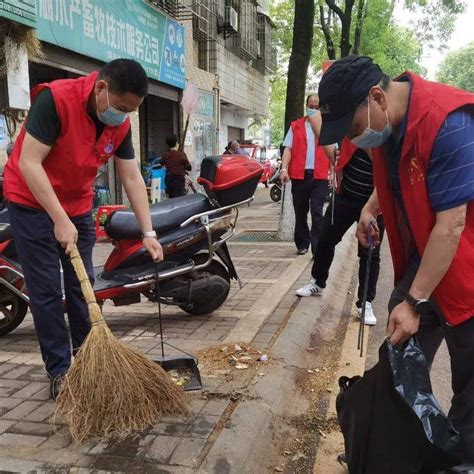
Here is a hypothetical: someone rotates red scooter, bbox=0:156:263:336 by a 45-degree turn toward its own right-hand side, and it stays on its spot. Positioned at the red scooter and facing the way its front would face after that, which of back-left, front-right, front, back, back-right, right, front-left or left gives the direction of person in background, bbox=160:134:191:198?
front-right

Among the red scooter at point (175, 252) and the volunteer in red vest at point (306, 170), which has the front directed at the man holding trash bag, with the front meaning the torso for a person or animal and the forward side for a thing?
the volunteer in red vest

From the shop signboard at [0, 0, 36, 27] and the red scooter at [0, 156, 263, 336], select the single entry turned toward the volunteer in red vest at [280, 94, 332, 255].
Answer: the shop signboard

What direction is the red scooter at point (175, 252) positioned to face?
to the viewer's left

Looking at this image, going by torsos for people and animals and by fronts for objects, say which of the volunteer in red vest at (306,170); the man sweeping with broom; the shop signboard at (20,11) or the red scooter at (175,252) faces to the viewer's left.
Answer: the red scooter

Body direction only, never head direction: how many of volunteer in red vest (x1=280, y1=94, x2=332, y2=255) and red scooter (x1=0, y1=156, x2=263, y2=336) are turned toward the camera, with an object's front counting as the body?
1

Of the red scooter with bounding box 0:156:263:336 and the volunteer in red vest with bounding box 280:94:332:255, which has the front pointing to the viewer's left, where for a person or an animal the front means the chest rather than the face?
the red scooter

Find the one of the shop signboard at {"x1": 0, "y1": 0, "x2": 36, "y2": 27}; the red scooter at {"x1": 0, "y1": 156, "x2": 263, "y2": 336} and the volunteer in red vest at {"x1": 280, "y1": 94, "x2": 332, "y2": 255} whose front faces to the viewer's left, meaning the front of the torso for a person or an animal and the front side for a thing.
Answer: the red scooter

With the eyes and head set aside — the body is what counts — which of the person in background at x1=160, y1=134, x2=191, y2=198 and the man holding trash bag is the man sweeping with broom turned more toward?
the man holding trash bag

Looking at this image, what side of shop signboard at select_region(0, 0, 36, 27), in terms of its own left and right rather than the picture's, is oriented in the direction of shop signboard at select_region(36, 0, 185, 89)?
left

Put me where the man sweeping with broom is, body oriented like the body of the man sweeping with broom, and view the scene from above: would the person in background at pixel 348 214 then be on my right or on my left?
on my left

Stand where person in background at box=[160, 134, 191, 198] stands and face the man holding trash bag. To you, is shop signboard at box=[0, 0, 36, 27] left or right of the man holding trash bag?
right

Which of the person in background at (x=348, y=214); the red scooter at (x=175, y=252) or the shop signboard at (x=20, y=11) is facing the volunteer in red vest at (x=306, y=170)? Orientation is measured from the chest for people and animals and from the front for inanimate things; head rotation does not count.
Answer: the shop signboard

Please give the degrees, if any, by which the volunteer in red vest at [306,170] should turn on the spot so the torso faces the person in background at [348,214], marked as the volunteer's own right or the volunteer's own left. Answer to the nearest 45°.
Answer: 0° — they already face them

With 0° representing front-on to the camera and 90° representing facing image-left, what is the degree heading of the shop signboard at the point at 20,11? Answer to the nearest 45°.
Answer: approximately 315°
